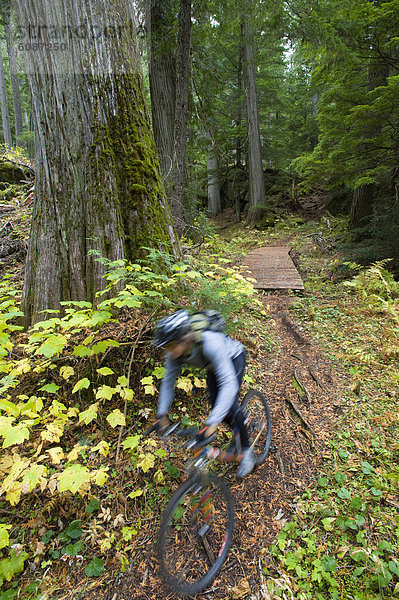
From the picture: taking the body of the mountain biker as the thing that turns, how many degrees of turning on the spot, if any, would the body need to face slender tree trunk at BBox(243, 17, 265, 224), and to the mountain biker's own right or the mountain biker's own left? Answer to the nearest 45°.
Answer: approximately 135° to the mountain biker's own right

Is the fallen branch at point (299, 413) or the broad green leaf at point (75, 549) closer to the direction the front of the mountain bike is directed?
the broad green leaf

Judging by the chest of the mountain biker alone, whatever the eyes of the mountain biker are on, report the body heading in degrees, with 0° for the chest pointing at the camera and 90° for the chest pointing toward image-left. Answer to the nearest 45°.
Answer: approximately 45°

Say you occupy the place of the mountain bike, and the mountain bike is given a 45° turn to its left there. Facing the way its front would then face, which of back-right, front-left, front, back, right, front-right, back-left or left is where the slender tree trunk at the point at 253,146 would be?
back

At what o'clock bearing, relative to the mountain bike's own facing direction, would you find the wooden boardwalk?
The wooden boardwalk is roughly at 5 o'clock from the mountain bike.

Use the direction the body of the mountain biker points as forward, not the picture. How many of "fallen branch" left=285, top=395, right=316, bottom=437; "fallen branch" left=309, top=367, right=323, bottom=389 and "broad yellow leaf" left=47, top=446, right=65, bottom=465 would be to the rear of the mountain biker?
2

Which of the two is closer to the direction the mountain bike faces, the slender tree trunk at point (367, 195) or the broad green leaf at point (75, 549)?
the broad green leaf

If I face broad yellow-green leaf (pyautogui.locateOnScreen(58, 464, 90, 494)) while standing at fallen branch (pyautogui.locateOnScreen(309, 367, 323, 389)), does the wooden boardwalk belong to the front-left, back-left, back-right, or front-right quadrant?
back-right

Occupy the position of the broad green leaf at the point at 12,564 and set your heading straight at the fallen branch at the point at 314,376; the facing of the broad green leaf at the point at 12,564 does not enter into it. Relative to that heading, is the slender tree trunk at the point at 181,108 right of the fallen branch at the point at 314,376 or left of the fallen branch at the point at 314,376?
left

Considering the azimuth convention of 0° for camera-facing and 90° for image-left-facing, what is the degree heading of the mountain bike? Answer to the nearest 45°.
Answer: approximately 45°

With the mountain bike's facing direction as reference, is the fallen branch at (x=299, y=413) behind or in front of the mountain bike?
behind

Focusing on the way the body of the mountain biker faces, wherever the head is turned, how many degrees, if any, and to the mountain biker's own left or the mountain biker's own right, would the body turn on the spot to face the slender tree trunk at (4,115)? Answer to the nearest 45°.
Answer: approximately 90° to the mountain biker's own right
